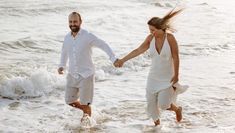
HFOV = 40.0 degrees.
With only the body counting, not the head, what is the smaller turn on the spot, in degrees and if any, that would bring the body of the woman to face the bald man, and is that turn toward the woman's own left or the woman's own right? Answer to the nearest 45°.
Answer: approximately 45° to the woman's own right

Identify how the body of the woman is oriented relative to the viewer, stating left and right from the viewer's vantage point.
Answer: facing the viewer and to the left of the viewer

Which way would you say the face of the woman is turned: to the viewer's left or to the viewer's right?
to the viewer's left
